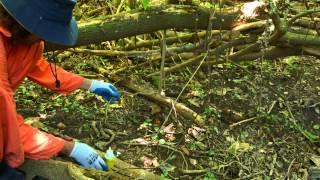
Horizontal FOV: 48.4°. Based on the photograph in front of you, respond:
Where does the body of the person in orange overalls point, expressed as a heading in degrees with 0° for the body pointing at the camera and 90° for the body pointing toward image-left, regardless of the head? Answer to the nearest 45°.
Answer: approximately 270°

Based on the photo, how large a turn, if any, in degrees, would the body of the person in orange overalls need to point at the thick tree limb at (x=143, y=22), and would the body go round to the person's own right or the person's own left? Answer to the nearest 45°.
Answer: approximately 45° to the person's own left

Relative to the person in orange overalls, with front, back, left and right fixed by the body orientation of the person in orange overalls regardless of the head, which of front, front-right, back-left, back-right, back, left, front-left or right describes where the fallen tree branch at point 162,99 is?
front-left
